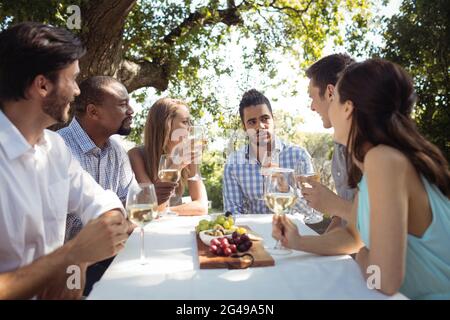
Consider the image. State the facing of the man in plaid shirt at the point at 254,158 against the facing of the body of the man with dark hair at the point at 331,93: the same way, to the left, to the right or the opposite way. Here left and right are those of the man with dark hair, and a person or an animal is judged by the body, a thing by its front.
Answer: to the left

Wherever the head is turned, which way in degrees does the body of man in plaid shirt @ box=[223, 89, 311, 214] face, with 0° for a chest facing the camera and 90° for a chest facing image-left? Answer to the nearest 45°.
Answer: approximately 0°

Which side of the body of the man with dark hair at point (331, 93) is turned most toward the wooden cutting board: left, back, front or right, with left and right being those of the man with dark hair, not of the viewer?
left

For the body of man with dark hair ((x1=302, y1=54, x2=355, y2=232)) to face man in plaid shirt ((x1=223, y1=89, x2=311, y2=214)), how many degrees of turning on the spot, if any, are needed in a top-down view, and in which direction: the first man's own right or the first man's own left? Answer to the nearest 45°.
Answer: approximately 45° to the first man's own right

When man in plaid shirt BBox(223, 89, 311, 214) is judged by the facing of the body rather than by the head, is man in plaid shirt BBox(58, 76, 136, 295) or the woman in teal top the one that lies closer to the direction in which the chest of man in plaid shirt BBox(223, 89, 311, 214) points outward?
the woman in teal top

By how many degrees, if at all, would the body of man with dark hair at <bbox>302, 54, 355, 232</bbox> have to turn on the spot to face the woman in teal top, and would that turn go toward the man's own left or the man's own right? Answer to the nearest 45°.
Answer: approximately 90° to the man's own left

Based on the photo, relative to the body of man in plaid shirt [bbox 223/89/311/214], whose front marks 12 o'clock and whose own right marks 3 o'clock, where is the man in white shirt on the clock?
The man in white shirt is roughly at 1 o'clock from the man in plaid shirt.

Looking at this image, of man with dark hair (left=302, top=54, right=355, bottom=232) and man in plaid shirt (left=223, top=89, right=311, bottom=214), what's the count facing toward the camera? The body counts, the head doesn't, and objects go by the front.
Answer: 1

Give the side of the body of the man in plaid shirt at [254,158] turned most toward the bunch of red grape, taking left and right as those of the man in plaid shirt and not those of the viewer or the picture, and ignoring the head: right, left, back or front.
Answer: front

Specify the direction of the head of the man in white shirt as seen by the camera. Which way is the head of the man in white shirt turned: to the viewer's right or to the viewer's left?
to the viewer's right

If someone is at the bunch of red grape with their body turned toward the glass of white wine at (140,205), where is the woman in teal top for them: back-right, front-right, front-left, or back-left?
back-left

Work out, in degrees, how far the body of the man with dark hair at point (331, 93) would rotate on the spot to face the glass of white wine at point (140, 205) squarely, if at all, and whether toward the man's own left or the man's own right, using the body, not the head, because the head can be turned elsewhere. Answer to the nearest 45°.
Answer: approximately 45° to the man's own left

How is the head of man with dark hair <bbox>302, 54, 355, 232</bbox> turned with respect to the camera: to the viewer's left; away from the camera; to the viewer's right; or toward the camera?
to the viewer's left

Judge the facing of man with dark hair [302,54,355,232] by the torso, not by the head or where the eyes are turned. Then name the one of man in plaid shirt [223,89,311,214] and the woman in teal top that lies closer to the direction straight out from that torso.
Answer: the man in plaid shirt

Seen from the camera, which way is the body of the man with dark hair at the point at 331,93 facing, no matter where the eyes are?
to the viewer's left

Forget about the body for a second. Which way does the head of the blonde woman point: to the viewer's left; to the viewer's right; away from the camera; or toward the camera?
to the viewer's right
